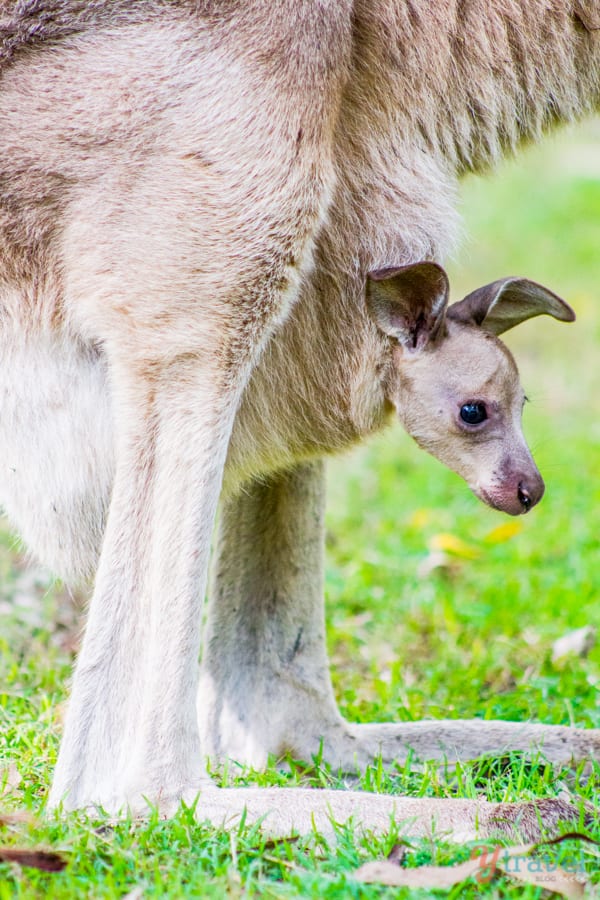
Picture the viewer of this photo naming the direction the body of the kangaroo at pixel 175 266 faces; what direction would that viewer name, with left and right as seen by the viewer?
facing to the right of the viewer
